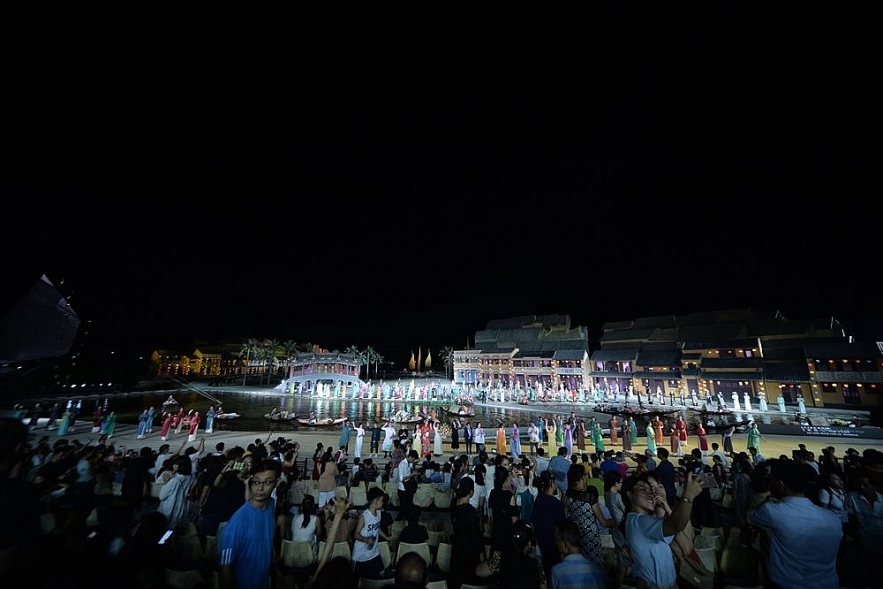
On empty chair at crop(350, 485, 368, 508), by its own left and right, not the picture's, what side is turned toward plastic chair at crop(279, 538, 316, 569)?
back

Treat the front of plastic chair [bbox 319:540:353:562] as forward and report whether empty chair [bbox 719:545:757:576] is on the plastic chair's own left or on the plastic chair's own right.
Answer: on the plastic chair's own right

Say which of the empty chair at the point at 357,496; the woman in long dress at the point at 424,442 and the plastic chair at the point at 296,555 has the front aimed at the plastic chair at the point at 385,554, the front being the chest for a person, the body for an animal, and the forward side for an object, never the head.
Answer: the woman in long dress

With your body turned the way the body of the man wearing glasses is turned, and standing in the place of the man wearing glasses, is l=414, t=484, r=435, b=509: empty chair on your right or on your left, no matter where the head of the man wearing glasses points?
on your left

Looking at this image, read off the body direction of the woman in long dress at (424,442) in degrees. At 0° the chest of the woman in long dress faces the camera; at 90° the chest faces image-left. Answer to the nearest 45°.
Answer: approximately 0°

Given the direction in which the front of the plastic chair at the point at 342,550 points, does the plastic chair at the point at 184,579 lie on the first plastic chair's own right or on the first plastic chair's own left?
on the first plastic chair's own left

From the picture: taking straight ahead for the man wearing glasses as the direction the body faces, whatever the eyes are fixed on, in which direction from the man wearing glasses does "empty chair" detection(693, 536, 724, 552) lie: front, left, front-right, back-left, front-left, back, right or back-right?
front-left

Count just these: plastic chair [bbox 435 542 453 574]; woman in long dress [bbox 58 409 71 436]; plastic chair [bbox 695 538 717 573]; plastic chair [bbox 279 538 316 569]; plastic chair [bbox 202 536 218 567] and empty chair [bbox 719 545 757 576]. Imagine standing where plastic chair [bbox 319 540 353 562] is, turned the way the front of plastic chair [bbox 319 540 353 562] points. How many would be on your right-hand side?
3

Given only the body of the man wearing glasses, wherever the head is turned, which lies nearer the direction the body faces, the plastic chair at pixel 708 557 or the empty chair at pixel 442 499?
the plastic chair

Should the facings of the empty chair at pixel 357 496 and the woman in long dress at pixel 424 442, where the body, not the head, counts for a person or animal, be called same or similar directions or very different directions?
very different directions

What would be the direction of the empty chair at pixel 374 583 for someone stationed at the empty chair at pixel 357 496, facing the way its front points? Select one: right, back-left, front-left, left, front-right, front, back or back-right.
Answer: back

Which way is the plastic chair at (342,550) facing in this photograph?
away from the camera

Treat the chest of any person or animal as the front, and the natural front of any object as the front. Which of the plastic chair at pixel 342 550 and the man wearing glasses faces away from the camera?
the plastic chair

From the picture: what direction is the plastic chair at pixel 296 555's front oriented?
away from the camera

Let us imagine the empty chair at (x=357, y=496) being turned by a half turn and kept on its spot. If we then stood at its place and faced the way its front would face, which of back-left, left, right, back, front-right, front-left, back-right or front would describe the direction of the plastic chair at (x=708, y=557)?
front-left

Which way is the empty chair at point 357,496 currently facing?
away from the camera

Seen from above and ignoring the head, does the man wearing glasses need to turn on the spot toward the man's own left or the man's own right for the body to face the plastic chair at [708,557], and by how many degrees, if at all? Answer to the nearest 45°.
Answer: approximately 45° to the man's own left
